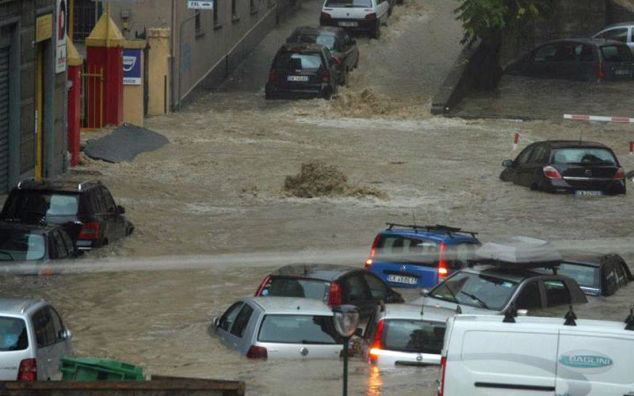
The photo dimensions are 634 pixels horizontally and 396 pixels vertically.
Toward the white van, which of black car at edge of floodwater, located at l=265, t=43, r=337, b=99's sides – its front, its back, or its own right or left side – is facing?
back

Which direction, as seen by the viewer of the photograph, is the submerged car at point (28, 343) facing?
facing away from the viewer and to the right of the viewer

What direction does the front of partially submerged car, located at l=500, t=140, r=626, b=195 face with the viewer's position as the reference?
facing away from the viewer and to the left of the viewer

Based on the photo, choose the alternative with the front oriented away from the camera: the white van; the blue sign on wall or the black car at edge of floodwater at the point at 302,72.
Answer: the black car at edge of floodwater

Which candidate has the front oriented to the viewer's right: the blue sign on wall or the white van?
the white van

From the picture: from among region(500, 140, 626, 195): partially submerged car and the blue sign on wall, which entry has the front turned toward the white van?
the blue sign on wall

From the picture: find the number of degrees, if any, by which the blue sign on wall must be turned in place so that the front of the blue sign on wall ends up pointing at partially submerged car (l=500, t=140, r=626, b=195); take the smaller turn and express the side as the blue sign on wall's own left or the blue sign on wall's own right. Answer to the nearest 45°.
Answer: approximately 45° to the blue sign on wall's own left

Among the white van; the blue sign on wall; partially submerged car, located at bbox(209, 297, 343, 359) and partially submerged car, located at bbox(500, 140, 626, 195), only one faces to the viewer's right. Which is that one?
the white van

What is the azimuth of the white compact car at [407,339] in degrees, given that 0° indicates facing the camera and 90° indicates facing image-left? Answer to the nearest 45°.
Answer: approximately 180°

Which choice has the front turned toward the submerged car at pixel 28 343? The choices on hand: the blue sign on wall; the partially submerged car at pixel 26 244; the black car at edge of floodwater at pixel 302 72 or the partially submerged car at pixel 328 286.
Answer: the blue sign on wall

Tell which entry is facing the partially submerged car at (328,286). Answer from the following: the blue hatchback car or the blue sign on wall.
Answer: the blue sign on wall

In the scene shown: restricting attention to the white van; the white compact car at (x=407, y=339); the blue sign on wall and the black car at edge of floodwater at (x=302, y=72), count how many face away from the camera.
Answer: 2

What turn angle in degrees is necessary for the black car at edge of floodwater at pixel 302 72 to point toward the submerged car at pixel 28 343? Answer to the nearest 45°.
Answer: approximately 180°
